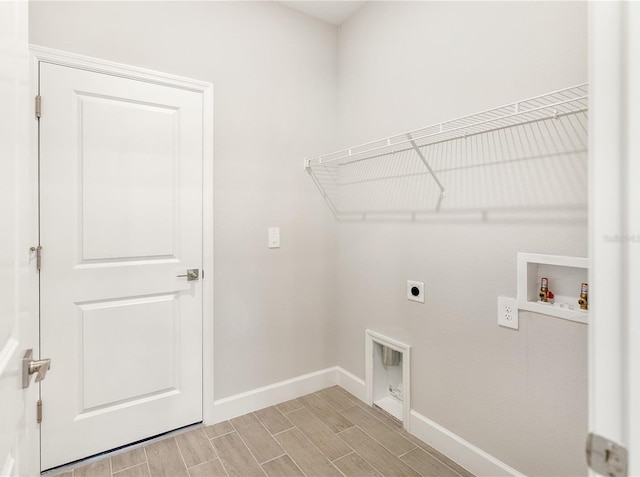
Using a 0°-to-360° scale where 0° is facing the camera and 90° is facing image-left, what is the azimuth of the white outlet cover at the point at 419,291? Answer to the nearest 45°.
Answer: approximately 45°

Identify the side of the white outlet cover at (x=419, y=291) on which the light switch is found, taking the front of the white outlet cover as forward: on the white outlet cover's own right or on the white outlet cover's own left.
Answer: on the white outlet cover's own right

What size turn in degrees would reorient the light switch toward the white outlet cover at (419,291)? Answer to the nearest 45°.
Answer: approximately 45° to its left

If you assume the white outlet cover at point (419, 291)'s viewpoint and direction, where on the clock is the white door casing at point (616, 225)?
The white door casing is roughly at 10 o'clock from the white outlet cover.

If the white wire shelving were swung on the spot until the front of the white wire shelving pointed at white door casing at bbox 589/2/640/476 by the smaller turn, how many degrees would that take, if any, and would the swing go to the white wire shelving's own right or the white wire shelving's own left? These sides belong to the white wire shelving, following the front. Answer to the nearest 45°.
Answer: approximately 45° to the white wire shelving's own left

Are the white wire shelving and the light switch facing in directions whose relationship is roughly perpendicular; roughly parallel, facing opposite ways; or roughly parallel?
roughly perpendicular

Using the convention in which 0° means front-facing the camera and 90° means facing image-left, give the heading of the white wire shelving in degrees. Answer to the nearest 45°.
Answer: approximately 45°

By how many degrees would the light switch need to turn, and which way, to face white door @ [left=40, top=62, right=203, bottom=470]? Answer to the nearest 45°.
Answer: approximately 45° to its right

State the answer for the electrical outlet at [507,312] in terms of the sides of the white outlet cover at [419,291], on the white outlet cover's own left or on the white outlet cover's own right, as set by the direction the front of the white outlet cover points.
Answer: on the white outlet cover's own left
